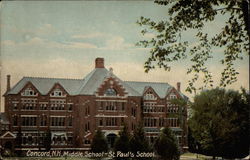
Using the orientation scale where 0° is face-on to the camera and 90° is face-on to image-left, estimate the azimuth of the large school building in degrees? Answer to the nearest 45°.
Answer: approximately 0°

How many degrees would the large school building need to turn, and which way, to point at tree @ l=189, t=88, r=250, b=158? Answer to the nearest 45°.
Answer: approximately 90° to its left

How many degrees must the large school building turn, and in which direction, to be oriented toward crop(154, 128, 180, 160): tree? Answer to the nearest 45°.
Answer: approximately 90° to its left
